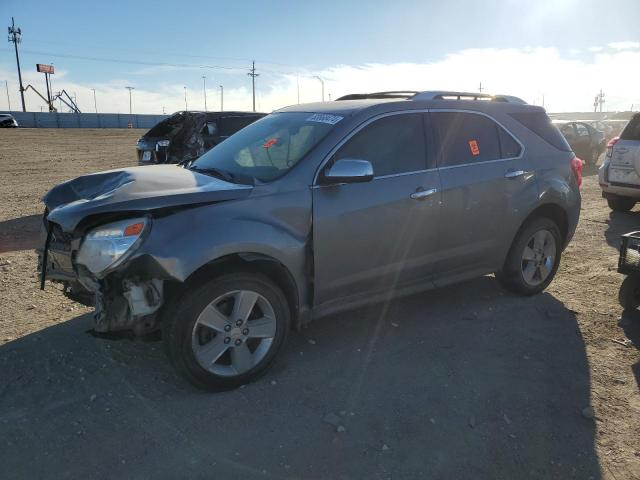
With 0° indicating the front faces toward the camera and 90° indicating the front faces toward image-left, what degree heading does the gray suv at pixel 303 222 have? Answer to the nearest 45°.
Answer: approximately 45°

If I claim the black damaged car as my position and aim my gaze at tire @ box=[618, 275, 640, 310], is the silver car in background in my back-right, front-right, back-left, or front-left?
front-left

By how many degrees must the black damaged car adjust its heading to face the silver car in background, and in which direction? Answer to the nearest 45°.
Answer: approximately 135° to its left

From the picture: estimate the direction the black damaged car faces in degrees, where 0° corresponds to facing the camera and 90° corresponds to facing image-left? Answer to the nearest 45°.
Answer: approximately 45°

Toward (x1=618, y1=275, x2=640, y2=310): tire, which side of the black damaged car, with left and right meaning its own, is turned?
left

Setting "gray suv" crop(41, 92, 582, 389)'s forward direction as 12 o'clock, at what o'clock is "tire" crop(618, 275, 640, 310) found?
The tire is roughly at 7 o'clock from the gray suv.

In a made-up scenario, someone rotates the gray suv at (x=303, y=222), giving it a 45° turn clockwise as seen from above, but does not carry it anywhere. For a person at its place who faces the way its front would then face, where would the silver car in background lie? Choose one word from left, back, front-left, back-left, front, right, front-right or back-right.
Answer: back-right

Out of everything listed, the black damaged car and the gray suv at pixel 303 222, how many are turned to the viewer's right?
0
